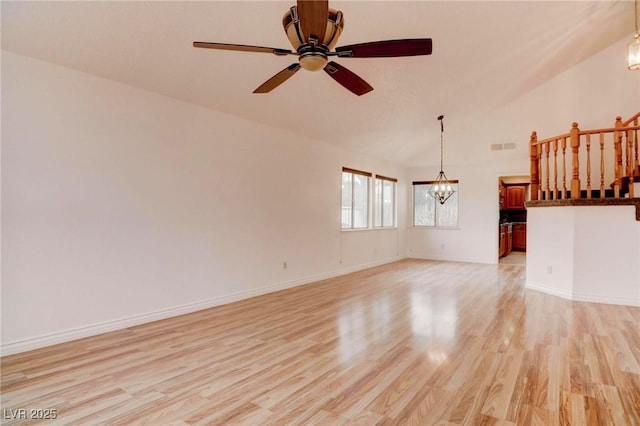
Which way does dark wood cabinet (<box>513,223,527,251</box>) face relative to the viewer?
toward the camera

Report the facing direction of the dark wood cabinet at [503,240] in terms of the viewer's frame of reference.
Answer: facing the viewer and to the right of the viewer

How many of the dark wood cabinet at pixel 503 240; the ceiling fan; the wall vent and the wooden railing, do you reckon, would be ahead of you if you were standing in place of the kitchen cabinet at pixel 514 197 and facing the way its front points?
4

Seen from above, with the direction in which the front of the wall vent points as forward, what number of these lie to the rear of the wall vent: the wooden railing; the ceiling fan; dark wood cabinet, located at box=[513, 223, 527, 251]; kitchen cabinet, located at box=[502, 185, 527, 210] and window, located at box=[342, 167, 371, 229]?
2

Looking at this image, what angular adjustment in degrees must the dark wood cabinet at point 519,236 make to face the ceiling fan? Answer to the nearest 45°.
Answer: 0° — it already faces it

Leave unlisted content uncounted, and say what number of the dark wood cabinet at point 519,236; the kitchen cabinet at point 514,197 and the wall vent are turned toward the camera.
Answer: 3

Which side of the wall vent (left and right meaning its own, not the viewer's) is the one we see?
front

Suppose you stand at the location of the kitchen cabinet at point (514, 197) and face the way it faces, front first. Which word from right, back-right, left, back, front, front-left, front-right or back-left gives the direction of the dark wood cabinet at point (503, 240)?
front
